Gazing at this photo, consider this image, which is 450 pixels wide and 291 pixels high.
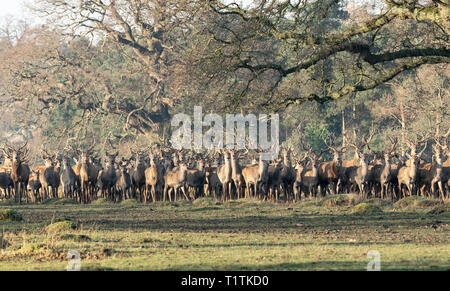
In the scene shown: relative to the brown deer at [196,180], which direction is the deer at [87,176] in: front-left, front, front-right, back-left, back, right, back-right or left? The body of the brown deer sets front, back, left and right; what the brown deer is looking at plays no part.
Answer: back-right

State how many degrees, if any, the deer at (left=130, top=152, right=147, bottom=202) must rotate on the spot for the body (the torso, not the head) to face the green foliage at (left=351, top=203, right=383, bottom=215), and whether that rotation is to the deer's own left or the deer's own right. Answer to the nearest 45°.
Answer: approximately 45° to the deer's own left

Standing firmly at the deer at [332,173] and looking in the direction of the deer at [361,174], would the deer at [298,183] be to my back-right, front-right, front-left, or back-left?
back-right

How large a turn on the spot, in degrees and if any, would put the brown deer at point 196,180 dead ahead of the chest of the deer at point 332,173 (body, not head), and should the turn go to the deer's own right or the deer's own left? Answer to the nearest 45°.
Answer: approximately 135° to the deer's own right

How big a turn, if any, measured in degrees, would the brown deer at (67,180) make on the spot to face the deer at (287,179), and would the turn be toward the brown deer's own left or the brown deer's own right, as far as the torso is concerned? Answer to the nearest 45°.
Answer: approximately 90° to the brown deer's own left

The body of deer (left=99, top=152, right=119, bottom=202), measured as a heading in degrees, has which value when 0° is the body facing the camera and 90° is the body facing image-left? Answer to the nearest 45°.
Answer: approximately 315°

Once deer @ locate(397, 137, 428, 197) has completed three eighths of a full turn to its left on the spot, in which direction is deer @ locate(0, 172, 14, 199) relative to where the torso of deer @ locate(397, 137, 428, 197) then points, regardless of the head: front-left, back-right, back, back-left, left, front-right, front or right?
left

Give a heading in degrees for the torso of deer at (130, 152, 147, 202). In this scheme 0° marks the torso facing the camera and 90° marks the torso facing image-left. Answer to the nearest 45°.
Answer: approximately 0°

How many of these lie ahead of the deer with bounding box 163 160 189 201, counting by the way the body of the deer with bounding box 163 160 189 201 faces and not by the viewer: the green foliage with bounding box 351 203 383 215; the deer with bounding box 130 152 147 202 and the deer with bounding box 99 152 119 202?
1

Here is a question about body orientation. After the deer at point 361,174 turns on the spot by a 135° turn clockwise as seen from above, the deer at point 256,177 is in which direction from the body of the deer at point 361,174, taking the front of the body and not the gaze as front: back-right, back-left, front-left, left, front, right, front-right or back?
front
